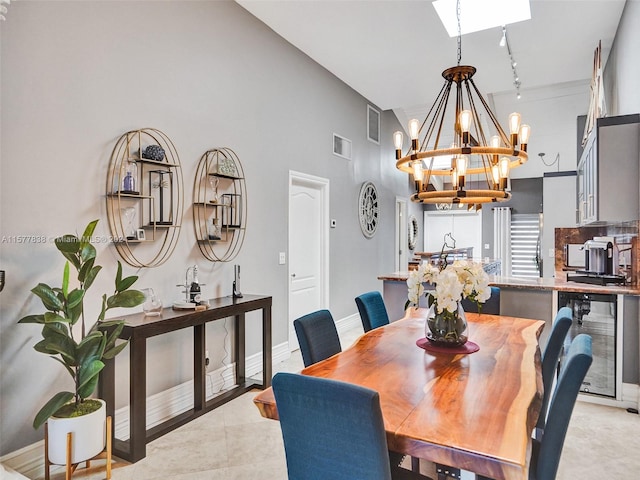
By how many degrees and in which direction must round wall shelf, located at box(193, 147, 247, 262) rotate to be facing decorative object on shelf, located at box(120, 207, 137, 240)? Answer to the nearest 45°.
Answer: approximately 90° to its right

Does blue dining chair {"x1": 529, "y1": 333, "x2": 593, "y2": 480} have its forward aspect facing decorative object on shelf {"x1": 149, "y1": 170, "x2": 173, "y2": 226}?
yes

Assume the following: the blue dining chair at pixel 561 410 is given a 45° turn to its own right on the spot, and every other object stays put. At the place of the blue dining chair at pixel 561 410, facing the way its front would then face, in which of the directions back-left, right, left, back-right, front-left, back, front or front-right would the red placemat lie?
front

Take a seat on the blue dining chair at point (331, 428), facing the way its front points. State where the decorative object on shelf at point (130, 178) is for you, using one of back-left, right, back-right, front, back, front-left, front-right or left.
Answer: left

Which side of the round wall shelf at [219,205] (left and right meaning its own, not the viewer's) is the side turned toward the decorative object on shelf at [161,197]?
right

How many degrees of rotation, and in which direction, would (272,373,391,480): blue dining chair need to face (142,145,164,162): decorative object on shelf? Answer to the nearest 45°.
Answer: approximately 90° to its left

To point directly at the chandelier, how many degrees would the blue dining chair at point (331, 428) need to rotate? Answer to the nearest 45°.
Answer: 0° — it already faces it

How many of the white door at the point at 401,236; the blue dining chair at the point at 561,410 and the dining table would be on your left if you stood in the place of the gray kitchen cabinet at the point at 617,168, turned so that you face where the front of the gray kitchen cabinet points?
2

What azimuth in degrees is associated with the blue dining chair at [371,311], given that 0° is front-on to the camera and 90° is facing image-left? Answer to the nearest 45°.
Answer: approximately 315°

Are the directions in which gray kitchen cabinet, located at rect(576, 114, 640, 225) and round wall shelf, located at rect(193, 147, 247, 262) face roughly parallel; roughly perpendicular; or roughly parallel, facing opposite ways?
roughly parallel, facing opposite ways

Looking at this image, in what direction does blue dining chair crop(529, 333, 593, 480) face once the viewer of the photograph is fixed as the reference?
facing to the left of the viewer

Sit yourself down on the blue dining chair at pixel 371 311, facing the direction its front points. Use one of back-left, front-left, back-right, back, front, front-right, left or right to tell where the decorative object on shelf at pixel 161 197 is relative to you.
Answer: back-right

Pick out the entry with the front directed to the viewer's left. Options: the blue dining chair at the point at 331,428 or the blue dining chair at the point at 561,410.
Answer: the blue dining chair at the point at 561,410

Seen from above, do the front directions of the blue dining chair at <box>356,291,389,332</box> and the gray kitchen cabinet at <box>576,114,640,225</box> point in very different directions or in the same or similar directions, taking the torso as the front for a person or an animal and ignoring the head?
very different directions

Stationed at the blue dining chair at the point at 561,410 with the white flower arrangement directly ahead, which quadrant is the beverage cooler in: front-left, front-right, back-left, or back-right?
front-right

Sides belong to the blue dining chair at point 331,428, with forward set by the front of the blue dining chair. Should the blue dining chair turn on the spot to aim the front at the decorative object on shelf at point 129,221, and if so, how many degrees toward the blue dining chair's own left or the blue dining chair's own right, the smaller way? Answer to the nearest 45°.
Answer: approximately 90° to the blue dining chair's own left

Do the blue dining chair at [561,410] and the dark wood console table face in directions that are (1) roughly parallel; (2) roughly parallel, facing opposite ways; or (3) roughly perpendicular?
roughly parallel, facing opposite ways

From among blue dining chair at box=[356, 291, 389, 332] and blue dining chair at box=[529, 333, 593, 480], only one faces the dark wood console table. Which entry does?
blue dining chair at box=[529, 333, 593, 480]

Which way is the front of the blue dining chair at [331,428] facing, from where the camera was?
facing away from the viewer and to the right of the viewer

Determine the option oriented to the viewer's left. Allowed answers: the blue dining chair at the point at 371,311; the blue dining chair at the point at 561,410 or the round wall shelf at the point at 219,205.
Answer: the blue dining chair at the point at 561,410

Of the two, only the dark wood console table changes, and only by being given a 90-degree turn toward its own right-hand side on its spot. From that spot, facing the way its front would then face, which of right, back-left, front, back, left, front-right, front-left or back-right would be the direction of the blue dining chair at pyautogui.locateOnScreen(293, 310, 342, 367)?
left
